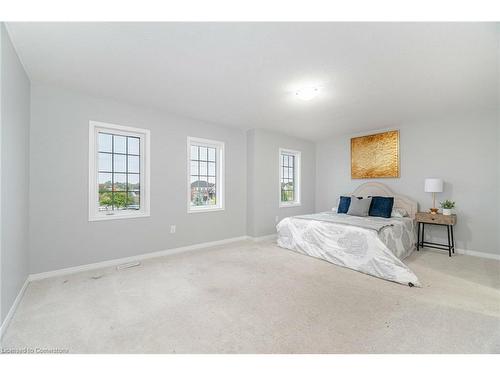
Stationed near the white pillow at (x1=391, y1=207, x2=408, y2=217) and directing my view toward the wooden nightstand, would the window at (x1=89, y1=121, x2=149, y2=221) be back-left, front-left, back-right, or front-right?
back-right

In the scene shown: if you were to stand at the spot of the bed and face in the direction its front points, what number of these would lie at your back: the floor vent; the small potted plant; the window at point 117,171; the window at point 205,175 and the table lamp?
2

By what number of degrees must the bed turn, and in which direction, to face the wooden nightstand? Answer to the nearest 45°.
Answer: approximately 180°

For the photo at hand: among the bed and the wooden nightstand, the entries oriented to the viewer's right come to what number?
0

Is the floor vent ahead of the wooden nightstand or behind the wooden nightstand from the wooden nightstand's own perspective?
ahead

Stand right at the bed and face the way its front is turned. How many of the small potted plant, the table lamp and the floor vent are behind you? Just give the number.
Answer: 2
